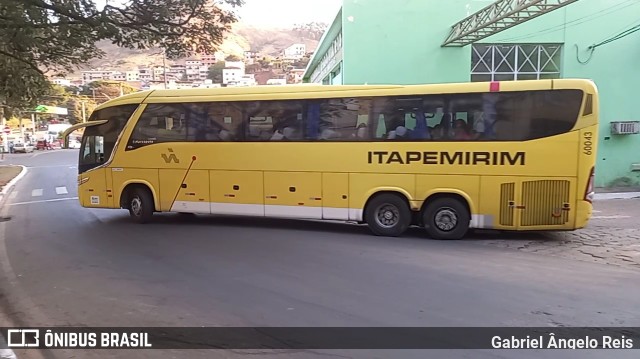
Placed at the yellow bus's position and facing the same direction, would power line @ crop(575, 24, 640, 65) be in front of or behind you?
behind

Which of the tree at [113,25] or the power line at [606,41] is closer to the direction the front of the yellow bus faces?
the tree

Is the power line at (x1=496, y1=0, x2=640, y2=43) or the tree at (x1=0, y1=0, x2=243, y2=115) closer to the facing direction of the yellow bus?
the tree

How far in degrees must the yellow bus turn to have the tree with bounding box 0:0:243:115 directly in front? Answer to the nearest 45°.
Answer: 0° — it already faces it

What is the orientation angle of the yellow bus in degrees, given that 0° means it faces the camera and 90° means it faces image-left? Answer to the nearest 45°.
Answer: approximately 90°
